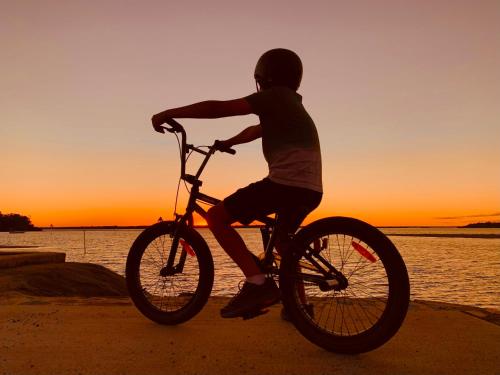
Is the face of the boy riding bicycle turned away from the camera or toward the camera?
away from the camera

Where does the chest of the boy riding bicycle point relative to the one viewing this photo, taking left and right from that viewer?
facing away from the viewer and to the left of the viewer

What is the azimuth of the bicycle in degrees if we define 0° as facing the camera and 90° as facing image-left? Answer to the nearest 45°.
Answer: approximately 135°
